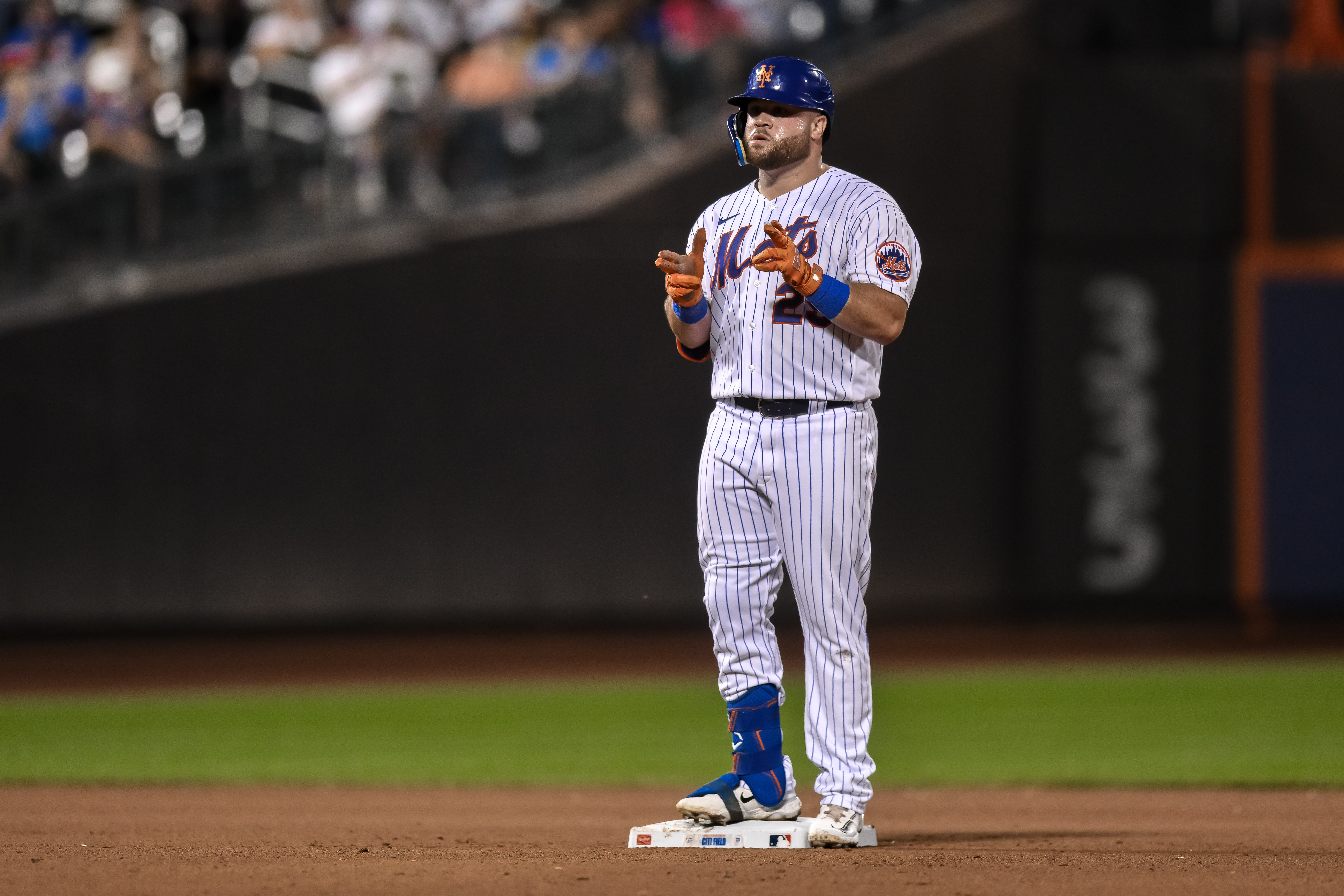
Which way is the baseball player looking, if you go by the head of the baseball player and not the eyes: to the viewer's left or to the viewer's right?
to the viewer's left

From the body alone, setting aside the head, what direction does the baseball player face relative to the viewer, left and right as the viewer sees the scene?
facing the viewer and to the left of the viewer
